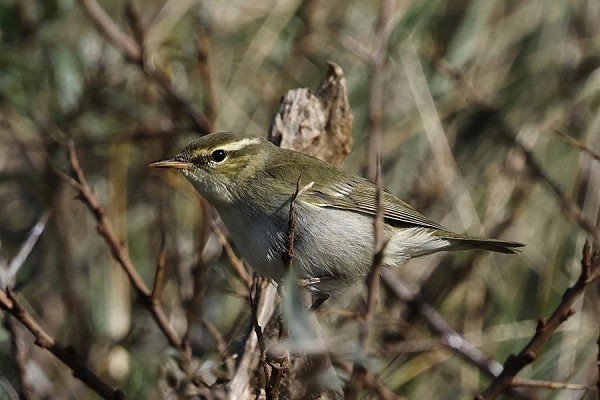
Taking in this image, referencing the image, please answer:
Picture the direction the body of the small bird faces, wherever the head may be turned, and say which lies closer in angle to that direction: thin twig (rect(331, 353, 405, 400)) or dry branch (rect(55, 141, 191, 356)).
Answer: the dry branch

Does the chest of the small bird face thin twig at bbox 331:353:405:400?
no

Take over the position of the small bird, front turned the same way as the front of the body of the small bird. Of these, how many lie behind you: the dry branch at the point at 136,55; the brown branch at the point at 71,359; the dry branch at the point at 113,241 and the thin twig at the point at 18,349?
0

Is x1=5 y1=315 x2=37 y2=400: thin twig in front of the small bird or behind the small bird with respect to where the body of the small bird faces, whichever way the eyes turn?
in front

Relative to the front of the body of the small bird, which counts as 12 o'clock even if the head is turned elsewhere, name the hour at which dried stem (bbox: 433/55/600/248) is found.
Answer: The dried stem is roughly at 4 o'clock from the small bird.

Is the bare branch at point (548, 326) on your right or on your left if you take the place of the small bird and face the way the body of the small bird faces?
on your left

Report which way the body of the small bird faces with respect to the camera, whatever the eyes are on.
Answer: to the viewer's left

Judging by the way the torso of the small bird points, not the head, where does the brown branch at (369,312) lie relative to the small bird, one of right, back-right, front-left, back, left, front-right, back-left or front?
left

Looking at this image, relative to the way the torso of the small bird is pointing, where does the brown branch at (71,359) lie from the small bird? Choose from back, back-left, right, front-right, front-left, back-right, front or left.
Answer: front-left

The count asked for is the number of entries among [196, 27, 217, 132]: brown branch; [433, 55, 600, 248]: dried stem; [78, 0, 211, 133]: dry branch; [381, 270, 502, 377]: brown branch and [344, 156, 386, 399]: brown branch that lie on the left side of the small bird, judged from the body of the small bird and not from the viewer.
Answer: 1

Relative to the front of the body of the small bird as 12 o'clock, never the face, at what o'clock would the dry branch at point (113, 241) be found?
The dry branch is roughly at 11 o'clock from the small bird.

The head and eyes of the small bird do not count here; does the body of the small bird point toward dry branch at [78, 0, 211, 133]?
no
